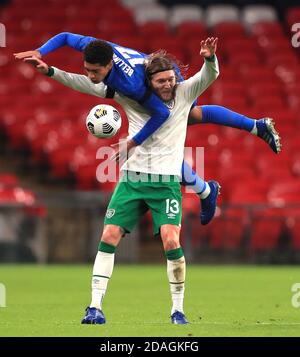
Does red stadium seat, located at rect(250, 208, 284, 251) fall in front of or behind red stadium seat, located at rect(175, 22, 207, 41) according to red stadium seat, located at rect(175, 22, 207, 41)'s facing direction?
in front

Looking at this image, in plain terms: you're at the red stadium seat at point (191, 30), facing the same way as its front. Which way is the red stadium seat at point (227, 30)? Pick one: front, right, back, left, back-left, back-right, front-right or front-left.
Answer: left

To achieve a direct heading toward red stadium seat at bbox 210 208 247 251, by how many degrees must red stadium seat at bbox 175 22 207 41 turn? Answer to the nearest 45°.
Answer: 0° — it already faces it

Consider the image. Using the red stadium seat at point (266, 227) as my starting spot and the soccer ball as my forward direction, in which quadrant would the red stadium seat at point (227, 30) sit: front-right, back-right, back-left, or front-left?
back-right

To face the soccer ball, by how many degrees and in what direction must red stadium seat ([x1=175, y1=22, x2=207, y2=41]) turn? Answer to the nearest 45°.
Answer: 0° — it already faces it

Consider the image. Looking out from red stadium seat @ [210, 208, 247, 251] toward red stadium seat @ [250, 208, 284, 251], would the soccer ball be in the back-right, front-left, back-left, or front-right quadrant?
back-right

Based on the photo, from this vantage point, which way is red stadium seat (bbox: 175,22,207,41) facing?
toward the camera

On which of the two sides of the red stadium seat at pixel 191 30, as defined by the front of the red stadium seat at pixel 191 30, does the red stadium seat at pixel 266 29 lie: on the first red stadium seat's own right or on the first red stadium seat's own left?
on the first red stadium seat's own left
